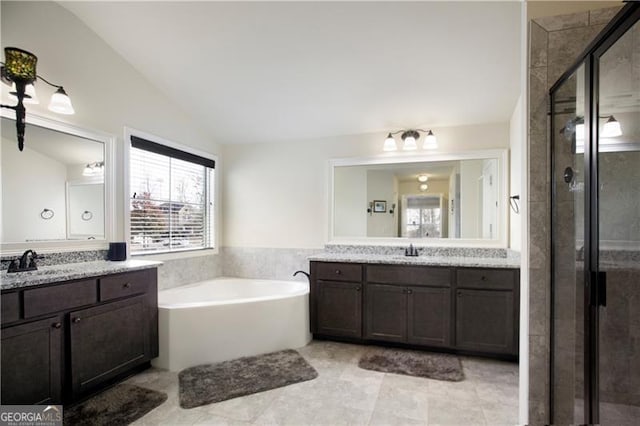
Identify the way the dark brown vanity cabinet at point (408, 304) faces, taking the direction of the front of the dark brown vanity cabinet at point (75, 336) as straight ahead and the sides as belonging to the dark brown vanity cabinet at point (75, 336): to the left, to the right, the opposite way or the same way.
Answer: to the right

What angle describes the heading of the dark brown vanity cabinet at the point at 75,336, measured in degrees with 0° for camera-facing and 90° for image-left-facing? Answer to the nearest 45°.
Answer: approximately 315°

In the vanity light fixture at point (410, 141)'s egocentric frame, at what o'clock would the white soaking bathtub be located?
The white soaking bathtub is roughly at 2 o'clock from the vanity light fixture.

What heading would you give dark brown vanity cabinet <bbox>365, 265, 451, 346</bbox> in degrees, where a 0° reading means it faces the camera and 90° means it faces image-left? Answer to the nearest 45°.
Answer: approximately 0°

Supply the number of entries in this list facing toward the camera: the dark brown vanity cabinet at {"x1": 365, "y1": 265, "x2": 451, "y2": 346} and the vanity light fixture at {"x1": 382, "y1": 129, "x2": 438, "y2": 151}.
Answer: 2

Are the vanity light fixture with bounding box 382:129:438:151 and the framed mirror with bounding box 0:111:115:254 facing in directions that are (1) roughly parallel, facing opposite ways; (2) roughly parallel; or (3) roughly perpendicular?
roughly perpendicular
